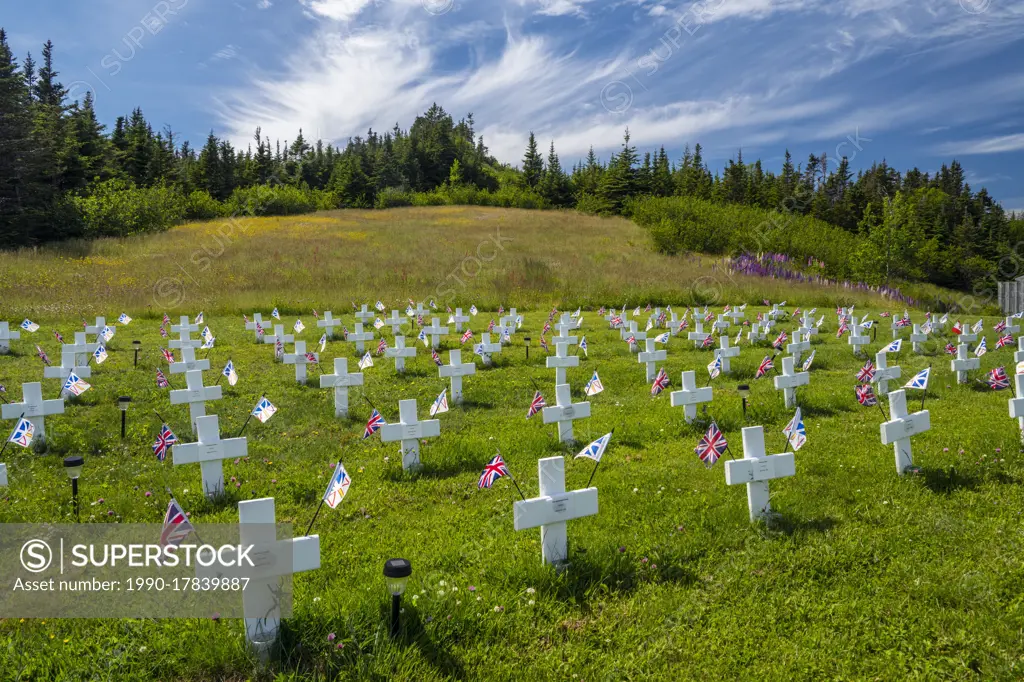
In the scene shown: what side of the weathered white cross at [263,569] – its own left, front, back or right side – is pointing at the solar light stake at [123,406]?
back

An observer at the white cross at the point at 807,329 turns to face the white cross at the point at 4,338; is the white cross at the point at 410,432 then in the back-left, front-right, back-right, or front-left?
front-left

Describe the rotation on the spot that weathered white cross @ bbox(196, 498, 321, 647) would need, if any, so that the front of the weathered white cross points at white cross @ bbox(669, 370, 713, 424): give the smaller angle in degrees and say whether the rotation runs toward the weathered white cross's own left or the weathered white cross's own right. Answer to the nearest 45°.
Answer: approximately 135° to the weathered white cross's own left

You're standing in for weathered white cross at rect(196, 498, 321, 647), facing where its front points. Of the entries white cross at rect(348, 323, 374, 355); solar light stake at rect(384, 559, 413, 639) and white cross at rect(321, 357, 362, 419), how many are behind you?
2

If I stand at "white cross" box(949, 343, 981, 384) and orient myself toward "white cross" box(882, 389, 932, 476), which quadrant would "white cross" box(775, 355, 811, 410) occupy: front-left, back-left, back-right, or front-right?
front-right

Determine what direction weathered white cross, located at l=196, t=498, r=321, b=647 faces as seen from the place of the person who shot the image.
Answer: facing the viewer

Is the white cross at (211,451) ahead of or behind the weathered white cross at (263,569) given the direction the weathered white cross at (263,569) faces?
behind

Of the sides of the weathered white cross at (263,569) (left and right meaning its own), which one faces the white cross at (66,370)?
back

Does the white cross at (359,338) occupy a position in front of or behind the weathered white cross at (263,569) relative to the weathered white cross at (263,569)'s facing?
behind

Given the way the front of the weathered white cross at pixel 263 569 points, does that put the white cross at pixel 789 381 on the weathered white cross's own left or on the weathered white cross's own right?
on the weathered white cross's own left

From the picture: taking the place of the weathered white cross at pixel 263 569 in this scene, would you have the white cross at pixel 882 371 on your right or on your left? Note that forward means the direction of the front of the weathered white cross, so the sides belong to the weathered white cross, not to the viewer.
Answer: on your left

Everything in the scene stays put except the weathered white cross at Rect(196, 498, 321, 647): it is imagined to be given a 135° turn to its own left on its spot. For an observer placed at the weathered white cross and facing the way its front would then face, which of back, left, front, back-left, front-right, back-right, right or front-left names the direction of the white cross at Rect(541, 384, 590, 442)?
front

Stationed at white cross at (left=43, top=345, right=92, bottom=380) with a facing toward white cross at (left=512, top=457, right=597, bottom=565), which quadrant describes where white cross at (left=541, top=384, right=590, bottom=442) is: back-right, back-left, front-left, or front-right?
front-left
